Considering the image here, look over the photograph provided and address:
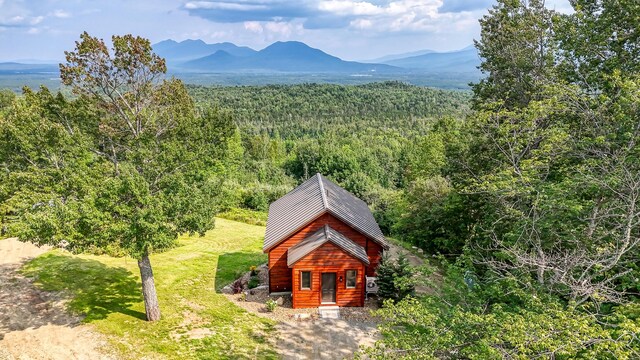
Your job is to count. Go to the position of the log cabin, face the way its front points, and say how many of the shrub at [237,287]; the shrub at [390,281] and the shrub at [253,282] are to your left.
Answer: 1

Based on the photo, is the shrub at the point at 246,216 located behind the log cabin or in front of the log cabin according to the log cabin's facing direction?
behind

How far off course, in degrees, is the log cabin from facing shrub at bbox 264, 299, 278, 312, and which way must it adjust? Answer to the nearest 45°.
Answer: approximately 45° to its right

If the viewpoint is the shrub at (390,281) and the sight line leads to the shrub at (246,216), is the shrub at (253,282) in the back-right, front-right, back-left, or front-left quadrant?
front-left

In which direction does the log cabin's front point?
toward the camera

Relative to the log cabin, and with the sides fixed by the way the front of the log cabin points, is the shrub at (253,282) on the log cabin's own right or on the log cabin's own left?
on the log cabin's own right

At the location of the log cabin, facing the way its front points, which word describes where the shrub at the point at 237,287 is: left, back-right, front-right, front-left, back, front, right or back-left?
right
